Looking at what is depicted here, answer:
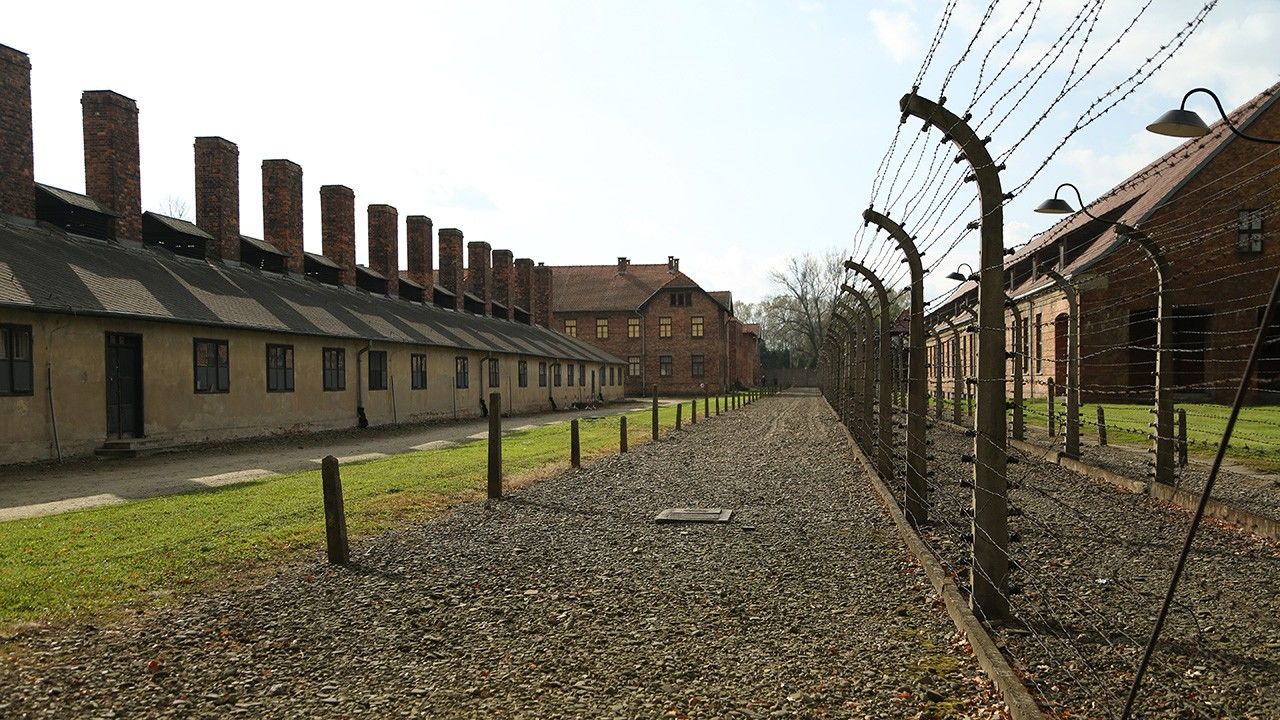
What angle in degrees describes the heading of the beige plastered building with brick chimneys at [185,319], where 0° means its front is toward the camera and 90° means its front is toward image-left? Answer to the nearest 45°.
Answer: approximately 315°

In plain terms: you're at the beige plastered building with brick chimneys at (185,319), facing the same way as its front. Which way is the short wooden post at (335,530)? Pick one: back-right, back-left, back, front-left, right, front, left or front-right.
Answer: front-right

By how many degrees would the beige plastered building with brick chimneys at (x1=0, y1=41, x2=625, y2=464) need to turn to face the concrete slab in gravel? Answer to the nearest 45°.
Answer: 0° — it already faces it

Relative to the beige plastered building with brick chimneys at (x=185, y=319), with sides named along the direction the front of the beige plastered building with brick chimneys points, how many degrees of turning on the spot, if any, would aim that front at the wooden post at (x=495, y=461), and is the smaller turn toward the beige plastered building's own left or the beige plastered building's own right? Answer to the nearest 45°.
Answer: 0° — it already faces it
